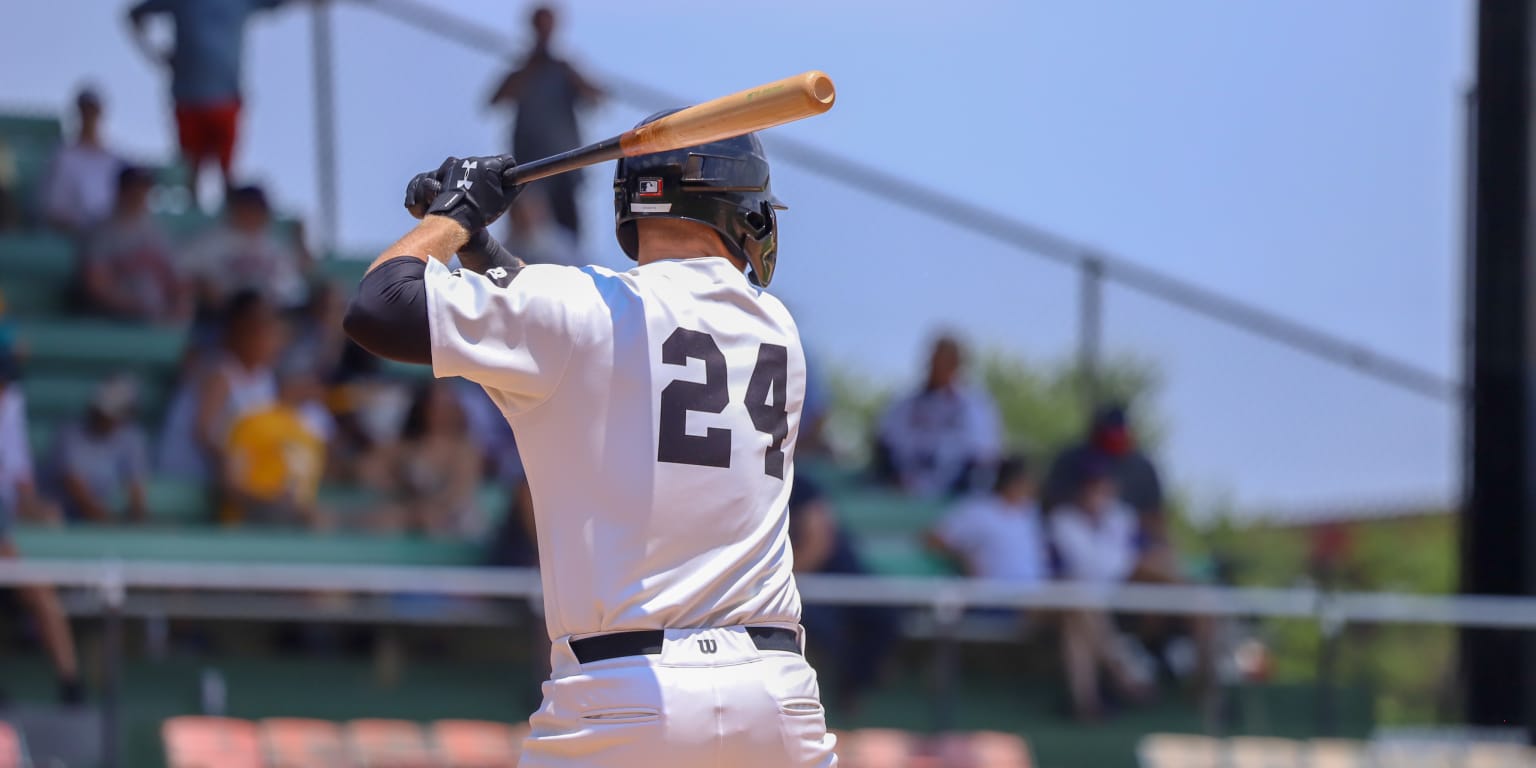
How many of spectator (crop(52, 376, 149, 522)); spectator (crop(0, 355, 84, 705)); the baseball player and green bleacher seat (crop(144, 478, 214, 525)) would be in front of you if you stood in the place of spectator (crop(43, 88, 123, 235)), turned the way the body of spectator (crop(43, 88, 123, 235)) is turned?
4

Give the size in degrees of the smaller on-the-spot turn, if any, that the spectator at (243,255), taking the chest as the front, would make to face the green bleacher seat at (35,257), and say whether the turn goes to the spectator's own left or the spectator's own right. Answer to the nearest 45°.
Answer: approximately 90° to the spectator's own right

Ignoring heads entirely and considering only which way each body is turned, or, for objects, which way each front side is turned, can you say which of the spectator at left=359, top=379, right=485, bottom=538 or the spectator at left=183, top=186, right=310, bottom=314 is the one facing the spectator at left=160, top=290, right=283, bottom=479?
the spectator at left=183, top=186, right=310, bottom=314

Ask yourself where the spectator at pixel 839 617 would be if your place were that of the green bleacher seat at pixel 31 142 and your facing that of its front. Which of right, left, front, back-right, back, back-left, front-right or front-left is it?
front-left

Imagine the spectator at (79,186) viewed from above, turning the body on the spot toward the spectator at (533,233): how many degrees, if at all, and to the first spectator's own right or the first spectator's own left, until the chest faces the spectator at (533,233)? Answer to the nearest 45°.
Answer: approximately 90° to the first spectator's own left

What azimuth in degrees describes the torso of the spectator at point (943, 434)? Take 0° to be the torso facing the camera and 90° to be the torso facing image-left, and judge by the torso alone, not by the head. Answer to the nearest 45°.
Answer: approximately 0°

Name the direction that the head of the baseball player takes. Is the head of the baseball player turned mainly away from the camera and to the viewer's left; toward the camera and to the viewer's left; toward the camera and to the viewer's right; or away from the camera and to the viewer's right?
away from the camera and to the viewer's right

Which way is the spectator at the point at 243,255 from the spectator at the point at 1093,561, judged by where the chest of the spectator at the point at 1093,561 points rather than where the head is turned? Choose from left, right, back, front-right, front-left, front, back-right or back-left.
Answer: right
